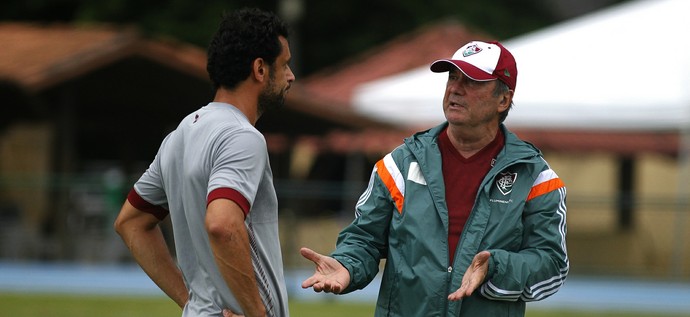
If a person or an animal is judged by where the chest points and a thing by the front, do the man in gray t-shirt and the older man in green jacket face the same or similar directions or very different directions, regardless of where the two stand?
very different directions

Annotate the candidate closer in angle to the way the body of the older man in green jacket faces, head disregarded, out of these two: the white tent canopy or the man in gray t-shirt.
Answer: the man in gray t-shirt

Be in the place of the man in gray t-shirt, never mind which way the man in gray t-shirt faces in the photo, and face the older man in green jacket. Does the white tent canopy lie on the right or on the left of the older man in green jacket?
left

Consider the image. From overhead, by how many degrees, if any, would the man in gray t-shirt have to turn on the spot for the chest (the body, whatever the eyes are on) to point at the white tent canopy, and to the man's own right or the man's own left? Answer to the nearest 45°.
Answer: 0° — they already face it

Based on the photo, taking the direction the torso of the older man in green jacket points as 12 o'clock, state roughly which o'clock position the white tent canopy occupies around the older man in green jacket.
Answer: The white tent canopy is roughly at 5 o'clock from the older man in green jacket.

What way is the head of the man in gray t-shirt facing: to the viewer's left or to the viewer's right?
to the viewer's right

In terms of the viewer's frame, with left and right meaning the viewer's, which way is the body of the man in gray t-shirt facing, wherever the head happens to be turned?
facing away from the viewer and to the right of the viewer

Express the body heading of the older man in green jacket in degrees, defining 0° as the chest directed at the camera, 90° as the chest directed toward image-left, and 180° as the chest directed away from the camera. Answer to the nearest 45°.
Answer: approximately 45°
